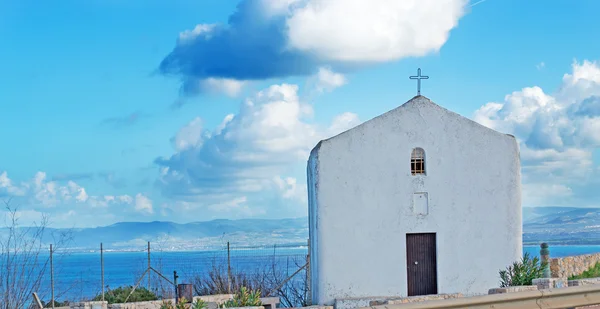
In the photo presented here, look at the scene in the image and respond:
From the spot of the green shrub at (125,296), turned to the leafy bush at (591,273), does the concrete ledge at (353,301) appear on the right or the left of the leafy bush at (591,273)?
right

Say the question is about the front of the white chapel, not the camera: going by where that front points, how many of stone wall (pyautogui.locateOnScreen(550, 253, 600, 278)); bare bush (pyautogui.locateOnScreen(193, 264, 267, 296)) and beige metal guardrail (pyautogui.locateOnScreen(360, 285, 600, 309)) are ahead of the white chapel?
1

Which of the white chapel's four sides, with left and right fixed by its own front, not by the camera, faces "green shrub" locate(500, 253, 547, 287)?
left

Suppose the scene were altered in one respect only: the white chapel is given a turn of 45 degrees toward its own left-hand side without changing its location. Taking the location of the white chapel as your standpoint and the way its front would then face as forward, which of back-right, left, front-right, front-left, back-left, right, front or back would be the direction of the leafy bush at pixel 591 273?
left

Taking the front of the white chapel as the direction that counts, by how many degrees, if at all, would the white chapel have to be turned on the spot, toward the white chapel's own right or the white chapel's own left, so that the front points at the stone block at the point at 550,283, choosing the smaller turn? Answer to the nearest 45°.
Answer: approximately 45° to the white chapel's own left

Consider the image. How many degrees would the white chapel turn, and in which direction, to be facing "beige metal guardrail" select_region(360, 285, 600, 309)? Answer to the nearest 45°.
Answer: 0° — it already faces it

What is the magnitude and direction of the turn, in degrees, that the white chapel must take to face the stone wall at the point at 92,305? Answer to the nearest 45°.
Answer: approximately 45° to its right

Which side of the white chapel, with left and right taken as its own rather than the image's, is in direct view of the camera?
front

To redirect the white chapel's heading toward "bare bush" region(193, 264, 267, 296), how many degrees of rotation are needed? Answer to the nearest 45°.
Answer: approximately 135° to its right

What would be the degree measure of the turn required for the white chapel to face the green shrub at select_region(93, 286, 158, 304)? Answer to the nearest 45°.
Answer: approximately 90° to its right
